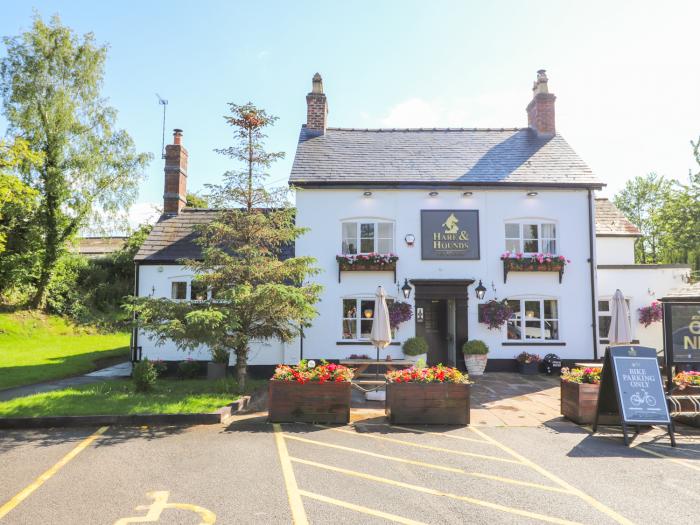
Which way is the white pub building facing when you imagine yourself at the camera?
facing the viewer

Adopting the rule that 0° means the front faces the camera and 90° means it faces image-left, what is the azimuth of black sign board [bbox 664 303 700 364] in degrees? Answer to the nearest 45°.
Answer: approximately 0°

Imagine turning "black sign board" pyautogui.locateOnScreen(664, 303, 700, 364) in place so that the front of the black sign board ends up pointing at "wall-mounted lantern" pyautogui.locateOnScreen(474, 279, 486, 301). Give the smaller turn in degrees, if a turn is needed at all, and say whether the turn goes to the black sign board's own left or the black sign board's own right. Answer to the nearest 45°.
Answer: approximately 135° to the black sign board's own right

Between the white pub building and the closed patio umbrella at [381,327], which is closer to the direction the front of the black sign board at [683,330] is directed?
the closed patio umbrella

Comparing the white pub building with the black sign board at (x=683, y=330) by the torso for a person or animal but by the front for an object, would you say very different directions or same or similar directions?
same or similar directions

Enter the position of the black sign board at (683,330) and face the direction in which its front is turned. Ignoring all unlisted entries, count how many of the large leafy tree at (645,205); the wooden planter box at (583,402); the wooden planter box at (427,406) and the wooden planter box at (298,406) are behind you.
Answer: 1

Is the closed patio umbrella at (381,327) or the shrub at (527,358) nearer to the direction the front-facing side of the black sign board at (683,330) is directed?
the closed patio umbrella

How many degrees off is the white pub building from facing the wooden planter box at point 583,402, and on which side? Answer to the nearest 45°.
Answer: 0° — it already faces it

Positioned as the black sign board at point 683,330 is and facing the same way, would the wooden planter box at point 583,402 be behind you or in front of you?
in front

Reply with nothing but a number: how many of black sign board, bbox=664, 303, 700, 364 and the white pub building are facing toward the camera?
2

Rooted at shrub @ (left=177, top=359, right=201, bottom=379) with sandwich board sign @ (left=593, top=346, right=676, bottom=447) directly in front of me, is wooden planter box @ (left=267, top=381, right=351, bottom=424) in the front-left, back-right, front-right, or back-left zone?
front-right

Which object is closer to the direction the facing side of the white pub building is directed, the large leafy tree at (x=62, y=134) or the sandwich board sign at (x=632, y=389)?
the sandwich board sign

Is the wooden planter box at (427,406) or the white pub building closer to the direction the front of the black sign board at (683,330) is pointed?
the wooden planter box

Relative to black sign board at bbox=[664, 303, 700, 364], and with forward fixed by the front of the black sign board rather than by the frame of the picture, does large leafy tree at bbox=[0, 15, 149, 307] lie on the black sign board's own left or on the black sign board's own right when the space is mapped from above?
on the black sign board's own right

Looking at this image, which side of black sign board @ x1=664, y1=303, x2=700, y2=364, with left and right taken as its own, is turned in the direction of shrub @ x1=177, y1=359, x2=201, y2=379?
right

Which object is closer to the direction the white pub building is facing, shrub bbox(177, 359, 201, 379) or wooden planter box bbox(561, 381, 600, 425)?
the wooden planter box

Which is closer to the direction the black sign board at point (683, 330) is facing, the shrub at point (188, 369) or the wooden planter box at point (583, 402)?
the wooden planter box
